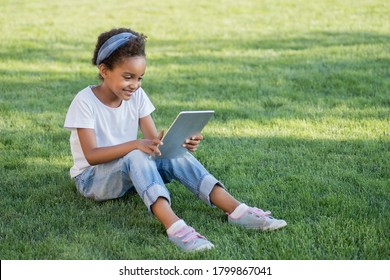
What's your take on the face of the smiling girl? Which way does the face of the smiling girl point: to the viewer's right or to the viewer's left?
to the viewer's right

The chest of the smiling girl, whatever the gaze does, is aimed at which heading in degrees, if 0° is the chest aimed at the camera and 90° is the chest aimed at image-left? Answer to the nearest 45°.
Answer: approximately 315°
